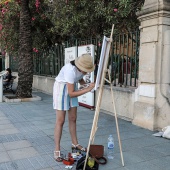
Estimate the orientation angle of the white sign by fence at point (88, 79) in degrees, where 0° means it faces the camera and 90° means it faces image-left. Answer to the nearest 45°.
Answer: approximately 45°

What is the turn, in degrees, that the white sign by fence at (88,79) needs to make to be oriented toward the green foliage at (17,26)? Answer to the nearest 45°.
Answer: approximately 90° to its right

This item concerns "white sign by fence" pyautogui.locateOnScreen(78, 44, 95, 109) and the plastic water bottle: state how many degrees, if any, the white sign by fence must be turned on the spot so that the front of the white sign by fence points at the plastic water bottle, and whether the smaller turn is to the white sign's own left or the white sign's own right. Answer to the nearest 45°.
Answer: approximately 45° to the white sign's own left

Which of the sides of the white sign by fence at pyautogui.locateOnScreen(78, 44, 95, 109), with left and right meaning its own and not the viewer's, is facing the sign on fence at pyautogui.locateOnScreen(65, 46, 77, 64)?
right

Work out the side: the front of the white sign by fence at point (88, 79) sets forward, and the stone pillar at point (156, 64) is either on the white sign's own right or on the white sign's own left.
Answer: on the white sign's own left
